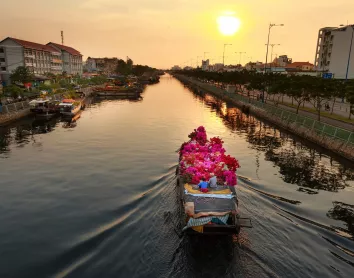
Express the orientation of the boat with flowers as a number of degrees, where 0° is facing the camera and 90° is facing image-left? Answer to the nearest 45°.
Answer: approximately 180°
